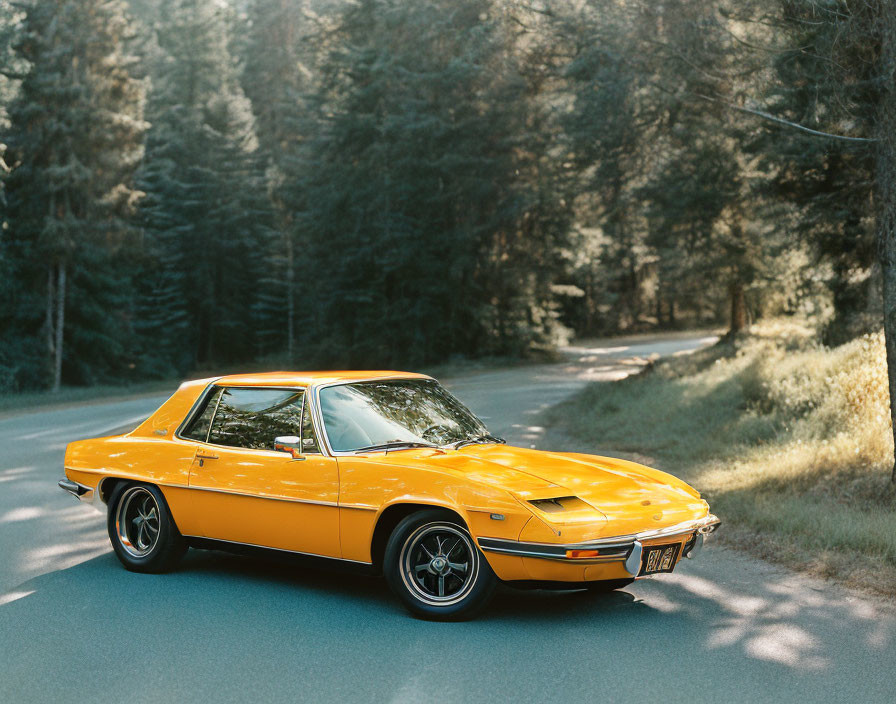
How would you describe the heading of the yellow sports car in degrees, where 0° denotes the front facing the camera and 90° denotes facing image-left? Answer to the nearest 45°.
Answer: approximately 315°

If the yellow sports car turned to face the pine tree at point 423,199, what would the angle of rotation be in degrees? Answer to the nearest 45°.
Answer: approximately 135° to its left

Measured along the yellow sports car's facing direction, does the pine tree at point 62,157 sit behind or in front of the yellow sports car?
behind
